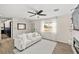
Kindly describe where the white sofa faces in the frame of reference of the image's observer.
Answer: facing the viewer and to the right of the viewer
